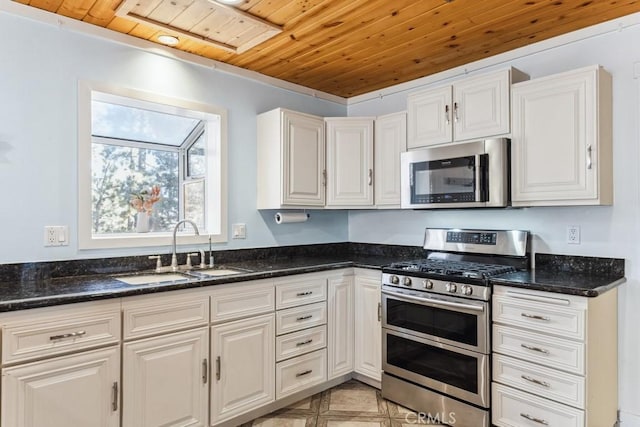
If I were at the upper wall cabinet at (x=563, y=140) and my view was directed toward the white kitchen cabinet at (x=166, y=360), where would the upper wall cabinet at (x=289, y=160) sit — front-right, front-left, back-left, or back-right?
front-right

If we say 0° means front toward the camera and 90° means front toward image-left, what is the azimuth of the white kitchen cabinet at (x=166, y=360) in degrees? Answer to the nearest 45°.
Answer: approximately 315°

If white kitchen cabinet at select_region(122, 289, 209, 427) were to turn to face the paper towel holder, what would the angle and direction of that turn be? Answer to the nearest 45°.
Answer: approximately 90° to its left

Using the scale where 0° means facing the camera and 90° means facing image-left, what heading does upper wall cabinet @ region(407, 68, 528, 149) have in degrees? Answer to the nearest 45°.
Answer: approximately 45°

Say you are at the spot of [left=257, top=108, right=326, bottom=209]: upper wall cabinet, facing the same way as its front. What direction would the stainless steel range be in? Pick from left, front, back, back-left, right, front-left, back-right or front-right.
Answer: front

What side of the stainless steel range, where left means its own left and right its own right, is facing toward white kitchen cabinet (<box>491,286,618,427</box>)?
left

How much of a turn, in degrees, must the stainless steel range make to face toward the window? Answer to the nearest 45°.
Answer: approximately 45° to its right

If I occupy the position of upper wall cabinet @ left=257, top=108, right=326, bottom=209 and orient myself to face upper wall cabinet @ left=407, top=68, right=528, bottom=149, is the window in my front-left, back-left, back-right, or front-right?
back-right

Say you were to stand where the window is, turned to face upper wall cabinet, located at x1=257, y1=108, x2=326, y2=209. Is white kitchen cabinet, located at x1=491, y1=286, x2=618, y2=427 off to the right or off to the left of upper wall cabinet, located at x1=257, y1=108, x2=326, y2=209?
right

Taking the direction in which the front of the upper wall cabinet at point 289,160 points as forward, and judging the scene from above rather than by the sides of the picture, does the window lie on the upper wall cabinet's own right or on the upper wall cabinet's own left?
on the upper wall cabinet's own right

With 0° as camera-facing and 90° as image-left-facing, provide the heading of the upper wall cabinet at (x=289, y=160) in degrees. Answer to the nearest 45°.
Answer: approximately 315°

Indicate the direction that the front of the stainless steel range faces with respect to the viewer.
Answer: facing the viewer and to the left of the viewer
